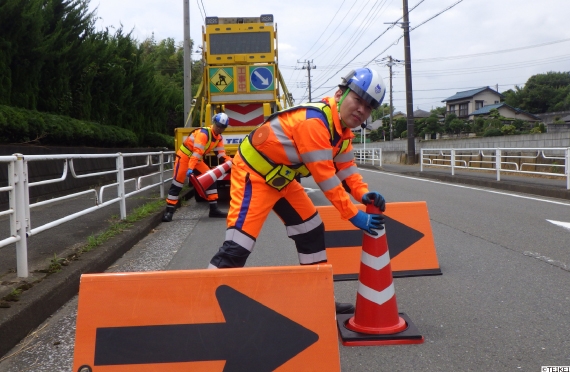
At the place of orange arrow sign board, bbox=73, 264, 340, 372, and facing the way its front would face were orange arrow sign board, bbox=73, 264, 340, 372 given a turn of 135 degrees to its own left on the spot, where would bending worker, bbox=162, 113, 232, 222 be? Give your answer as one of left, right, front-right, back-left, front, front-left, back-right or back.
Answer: front-left

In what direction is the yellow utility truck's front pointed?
away from the camera

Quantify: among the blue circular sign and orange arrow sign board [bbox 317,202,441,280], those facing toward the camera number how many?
2

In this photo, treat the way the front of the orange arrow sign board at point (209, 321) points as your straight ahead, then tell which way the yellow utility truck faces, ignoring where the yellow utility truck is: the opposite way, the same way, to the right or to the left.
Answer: the opposite way

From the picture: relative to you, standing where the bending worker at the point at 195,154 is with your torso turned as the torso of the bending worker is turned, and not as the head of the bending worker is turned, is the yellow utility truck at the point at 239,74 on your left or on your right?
on your left

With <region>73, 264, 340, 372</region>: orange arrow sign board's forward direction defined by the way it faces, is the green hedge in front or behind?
behind

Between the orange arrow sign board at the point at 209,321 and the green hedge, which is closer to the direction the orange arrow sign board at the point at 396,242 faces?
the orange arrow sign board

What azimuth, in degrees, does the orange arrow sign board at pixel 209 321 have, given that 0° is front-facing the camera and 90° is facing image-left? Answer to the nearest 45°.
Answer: approximately 0°

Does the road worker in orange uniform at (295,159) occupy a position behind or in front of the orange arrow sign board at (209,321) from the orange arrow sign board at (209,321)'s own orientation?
behind

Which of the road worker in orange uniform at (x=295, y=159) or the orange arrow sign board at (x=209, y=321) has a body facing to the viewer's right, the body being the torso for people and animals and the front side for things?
the road worker in orange uniform
